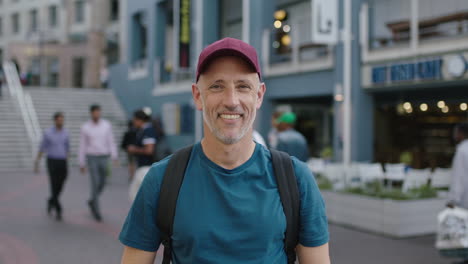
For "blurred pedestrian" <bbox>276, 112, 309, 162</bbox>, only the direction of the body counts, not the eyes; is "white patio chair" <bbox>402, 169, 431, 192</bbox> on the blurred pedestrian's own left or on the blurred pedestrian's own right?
on the blurred pedestrian's own right

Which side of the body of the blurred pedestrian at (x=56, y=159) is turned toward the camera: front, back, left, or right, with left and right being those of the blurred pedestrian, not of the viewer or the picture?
front

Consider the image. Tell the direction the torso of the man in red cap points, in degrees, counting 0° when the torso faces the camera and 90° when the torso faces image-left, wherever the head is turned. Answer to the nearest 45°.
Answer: approximately 0°

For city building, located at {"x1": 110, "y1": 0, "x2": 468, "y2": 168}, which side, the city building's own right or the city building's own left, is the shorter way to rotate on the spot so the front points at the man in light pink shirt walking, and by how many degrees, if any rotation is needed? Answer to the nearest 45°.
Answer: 0° — it already faces them

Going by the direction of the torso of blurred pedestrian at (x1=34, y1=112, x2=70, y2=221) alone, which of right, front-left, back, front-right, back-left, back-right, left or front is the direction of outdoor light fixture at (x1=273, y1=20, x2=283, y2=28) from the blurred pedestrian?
back-left

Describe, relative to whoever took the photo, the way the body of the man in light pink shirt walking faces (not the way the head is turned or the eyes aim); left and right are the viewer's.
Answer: facing the viewer

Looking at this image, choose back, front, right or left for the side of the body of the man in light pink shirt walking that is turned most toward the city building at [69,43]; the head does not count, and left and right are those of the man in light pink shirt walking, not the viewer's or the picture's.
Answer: back

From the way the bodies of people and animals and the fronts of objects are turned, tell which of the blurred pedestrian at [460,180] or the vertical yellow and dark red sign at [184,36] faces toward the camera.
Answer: the vertical yellow and dark red sign

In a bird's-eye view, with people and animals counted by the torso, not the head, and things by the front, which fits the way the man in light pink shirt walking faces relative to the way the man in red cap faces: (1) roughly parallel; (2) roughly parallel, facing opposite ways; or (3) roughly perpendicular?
roughly parallel

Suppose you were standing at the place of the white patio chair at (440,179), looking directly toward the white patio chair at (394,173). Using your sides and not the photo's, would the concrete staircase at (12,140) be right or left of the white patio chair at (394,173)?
left

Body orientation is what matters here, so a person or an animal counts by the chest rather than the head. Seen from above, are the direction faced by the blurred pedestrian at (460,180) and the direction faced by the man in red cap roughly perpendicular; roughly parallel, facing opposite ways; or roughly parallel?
roughly perpendicular
